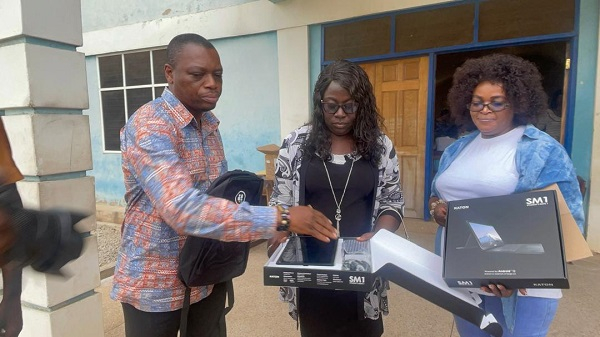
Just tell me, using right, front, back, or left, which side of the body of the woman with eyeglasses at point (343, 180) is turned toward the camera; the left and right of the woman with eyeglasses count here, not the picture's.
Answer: front

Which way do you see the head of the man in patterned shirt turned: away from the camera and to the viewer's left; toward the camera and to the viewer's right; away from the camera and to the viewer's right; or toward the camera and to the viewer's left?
toward the camera and to the viewer's right

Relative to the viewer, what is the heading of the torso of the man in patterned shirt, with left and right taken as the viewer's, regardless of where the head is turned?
facing the viewer and to the right of the viewer

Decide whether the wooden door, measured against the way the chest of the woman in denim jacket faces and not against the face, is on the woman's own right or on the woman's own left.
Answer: on the woman's own right

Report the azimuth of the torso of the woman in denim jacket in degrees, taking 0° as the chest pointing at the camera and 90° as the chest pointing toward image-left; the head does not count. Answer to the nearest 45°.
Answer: approximately 45°

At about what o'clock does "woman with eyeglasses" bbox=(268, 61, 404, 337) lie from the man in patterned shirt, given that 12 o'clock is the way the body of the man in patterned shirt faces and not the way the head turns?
The woman with eyeglasses is roughly at 10 o'clock from the man in patterned shirt.

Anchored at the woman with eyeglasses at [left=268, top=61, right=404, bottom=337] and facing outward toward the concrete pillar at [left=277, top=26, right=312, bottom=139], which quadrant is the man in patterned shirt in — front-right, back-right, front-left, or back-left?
back-left

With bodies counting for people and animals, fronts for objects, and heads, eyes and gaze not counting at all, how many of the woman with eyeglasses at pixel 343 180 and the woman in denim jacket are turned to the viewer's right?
0

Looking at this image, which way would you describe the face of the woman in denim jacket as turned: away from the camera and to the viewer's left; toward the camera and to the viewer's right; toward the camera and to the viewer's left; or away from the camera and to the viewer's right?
toward the camera and to the viewer's left

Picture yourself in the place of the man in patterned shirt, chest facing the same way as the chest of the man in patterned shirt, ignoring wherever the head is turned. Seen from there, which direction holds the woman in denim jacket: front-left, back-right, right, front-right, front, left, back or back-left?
front-left

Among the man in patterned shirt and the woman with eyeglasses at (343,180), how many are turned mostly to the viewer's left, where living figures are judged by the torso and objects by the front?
0

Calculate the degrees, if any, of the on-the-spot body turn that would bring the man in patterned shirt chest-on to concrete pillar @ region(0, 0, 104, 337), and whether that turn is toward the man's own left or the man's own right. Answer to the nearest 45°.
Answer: approximately 180°

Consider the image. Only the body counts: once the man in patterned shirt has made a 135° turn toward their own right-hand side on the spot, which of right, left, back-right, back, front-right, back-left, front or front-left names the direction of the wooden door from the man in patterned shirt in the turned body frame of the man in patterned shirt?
back-right
